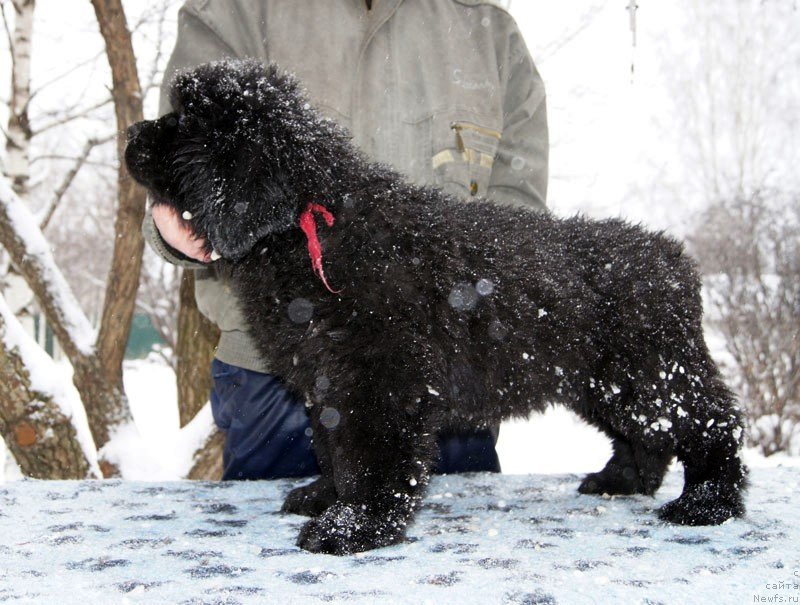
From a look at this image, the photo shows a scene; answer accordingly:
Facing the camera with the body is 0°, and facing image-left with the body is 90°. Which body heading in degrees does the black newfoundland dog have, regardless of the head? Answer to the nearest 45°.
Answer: approximately 90°

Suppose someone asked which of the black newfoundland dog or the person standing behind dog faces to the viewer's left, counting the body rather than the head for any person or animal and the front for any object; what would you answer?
the black newfoundland dog

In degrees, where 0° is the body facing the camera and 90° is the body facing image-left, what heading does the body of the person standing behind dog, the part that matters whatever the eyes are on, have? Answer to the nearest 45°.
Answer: approximately 0°

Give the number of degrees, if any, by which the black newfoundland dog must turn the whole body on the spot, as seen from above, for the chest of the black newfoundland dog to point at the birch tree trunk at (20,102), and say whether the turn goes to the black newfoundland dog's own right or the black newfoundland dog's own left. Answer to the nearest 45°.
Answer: approximately 45° to the black newfoundland dog's own right

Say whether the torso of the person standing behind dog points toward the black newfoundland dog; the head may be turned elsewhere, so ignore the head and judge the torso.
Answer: yes

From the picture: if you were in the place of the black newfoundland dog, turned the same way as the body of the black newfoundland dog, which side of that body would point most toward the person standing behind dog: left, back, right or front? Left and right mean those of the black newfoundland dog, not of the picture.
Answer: right

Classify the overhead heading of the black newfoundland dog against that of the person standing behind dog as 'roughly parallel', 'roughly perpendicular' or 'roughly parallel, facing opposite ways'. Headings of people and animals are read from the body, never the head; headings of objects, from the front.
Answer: roughly perpendicular

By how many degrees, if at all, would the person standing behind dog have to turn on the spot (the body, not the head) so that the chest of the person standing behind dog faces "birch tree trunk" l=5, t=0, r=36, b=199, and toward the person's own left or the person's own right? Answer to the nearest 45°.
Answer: approximately 135° to the person's own right

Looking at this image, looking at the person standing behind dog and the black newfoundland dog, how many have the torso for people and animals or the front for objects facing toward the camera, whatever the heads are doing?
1
